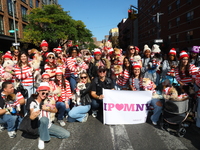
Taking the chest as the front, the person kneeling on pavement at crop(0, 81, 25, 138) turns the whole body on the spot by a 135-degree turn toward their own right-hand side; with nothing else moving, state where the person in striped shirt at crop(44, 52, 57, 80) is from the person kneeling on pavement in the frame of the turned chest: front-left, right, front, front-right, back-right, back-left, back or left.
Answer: back-right

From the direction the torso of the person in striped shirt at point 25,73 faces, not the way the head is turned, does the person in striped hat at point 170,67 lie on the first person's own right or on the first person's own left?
on the first person's own left

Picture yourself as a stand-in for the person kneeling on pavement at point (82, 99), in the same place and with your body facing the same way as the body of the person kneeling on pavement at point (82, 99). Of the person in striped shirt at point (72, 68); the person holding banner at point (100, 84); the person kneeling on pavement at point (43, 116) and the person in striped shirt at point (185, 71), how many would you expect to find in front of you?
1

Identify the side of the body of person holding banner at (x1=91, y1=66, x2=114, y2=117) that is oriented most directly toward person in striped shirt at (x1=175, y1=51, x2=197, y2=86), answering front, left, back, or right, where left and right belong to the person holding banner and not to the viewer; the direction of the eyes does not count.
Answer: left

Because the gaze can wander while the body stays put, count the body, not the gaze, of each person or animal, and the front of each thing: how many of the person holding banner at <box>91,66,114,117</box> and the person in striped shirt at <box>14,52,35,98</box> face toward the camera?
2

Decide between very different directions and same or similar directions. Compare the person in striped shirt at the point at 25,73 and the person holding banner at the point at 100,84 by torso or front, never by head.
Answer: same or similar directions

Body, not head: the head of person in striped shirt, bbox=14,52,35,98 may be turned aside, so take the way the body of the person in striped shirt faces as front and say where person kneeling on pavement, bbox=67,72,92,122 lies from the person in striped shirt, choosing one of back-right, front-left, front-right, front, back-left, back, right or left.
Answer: front-left

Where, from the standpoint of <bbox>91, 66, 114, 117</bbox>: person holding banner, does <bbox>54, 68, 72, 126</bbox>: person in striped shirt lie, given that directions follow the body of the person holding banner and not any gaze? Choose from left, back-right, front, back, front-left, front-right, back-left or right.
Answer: right

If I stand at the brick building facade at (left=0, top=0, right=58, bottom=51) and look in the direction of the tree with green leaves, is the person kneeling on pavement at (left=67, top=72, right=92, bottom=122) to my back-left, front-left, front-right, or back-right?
front-right

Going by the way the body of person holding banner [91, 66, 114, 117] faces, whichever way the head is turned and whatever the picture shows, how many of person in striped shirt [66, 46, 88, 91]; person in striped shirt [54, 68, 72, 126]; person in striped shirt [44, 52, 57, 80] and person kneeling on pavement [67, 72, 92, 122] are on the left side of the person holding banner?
0

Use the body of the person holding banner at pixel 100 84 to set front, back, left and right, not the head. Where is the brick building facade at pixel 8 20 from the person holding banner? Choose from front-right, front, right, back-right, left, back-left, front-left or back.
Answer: back-right

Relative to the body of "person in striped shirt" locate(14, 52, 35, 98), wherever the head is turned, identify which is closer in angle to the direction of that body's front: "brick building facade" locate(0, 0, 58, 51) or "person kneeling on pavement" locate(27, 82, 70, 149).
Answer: the person kneeling on pavement

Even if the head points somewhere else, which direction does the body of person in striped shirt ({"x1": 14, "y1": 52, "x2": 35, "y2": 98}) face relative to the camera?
toward the camera

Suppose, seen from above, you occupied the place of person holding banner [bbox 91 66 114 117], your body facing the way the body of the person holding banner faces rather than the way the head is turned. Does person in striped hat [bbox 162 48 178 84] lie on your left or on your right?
on your left

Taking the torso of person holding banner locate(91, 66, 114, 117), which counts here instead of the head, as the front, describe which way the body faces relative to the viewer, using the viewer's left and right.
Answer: facing the viewer
